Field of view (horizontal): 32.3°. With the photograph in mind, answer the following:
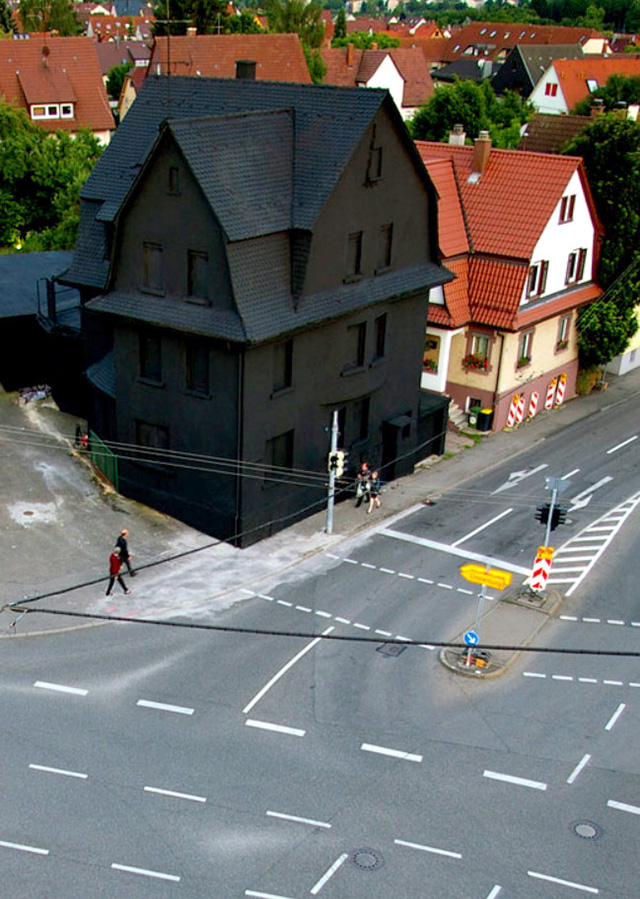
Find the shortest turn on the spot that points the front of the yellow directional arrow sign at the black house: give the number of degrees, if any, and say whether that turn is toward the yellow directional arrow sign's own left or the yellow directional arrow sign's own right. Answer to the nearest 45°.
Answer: approximately 135° to the yellow directional arrow sign's own right

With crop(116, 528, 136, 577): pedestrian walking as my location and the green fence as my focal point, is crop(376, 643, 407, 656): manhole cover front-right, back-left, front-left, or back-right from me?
back-right

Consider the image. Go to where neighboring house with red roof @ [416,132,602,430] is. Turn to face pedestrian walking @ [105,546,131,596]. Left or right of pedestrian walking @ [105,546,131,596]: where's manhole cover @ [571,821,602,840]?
left

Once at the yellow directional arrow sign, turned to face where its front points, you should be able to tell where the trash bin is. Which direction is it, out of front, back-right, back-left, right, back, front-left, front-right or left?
back

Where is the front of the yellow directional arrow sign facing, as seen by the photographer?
facing the viewer

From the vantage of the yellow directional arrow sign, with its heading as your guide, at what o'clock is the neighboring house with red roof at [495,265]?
The neighboring house with red roof is roughly at 6 o'clock from the yellow directional arrow sign.

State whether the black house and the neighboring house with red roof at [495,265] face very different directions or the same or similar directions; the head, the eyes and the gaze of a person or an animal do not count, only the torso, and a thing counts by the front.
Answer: same or similar directions

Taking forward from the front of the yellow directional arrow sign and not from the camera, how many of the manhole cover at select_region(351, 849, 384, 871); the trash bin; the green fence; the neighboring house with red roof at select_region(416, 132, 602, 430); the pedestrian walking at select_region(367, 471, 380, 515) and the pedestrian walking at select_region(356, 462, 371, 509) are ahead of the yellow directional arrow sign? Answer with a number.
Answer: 1

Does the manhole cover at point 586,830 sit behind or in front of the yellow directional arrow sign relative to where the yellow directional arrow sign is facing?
in front

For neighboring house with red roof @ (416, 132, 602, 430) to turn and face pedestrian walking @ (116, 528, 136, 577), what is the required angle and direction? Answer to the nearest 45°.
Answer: approximately 90° to its right

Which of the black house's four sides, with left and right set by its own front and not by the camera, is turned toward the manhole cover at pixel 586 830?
front

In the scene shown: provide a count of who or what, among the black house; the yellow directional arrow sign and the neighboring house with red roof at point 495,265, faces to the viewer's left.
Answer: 0

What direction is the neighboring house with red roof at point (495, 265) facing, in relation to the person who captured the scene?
facing the viewer and to the right of the viewer

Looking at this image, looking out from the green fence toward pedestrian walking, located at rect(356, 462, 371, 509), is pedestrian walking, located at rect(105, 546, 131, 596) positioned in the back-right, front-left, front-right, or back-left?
front-right

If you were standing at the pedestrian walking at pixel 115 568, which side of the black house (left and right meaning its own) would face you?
right

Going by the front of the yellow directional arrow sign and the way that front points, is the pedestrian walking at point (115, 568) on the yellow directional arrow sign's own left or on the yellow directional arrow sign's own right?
on the yellow directional arrow sign's own right
